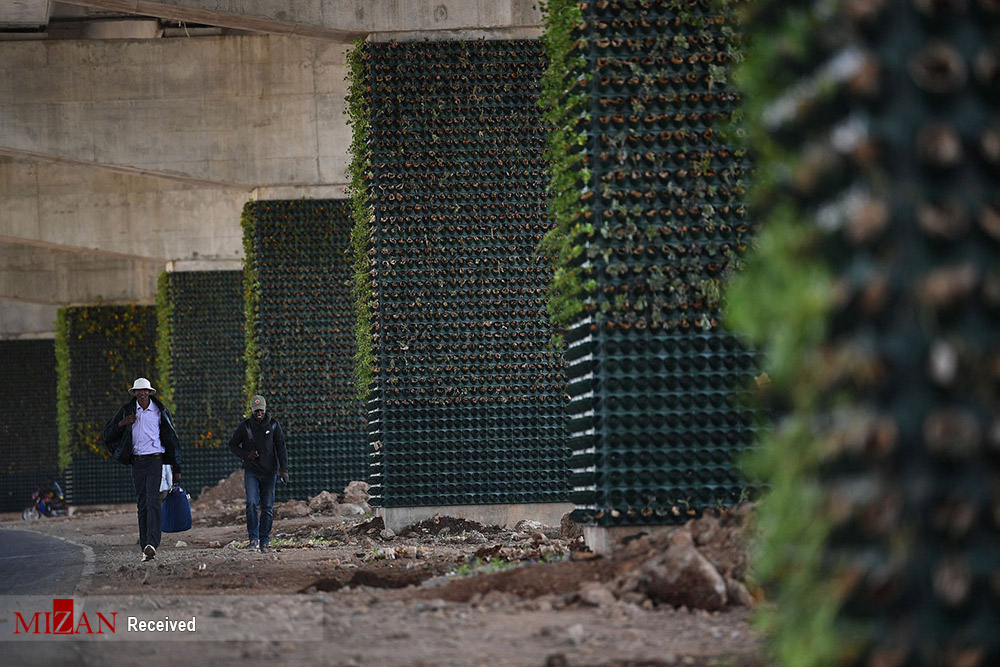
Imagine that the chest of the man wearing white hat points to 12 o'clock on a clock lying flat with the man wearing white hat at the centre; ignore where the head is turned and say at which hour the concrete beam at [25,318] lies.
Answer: The concrete beam is roughly at 6 o'clock from the man wearing white hat.

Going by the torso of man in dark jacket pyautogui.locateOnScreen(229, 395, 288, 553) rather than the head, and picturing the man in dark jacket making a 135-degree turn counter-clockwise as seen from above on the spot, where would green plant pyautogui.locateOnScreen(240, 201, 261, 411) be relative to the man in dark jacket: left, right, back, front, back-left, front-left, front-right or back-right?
front-left

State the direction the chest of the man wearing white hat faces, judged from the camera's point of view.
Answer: toward the camera

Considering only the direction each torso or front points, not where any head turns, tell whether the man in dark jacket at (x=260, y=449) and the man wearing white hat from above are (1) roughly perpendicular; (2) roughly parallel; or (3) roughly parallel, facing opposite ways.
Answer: roughly parallel

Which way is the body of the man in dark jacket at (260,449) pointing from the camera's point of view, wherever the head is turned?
toward the camera

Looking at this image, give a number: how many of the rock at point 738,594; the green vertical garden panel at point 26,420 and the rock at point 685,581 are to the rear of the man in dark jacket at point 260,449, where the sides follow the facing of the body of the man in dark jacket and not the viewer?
1

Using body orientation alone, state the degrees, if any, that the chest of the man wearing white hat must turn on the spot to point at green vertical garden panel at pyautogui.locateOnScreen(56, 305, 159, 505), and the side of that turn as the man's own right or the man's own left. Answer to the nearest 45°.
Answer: approximately 180°

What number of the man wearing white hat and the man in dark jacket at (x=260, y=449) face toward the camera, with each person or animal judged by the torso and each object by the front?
2

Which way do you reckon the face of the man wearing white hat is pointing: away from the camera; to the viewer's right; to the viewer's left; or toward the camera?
toward the camera

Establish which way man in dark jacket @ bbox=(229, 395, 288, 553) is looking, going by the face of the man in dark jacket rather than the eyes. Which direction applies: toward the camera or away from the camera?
toward the camera

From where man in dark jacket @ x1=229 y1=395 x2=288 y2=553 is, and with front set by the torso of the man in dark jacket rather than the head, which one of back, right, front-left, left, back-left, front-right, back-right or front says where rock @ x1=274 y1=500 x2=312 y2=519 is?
back

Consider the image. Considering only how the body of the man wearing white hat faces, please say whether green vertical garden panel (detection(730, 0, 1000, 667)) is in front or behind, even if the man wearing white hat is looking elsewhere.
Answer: in front

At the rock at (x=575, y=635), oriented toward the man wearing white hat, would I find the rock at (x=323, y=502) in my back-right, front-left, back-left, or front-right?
front-right

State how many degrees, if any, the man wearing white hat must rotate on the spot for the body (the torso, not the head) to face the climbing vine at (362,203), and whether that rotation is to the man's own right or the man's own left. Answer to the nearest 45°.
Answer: approximately 135° to the man's own left

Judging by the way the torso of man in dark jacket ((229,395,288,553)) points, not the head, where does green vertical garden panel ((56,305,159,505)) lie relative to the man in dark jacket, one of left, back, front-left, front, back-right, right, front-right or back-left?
back
